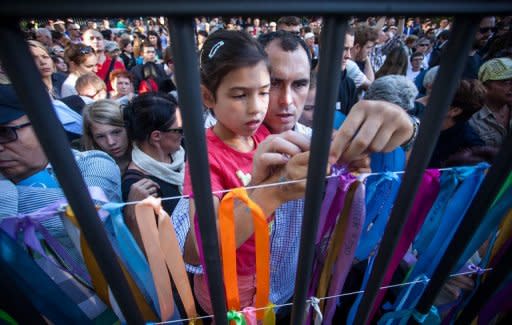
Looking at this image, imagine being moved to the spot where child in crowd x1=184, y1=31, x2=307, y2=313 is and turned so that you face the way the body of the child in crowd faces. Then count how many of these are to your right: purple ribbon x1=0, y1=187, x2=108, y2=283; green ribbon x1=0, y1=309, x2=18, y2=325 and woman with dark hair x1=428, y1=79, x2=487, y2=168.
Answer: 2

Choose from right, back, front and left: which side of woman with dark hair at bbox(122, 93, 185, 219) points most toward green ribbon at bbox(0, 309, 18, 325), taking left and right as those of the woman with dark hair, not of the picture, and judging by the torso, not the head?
right

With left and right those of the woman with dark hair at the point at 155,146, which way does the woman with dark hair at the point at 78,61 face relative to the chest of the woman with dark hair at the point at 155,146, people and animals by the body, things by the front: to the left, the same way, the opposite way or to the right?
the same way

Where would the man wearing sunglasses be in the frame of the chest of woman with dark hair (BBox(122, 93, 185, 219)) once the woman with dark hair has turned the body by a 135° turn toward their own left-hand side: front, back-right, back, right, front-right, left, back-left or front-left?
left

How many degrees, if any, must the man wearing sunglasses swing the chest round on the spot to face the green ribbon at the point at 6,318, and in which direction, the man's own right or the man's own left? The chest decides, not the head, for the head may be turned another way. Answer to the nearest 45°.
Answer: approximately 45° to the man's own left

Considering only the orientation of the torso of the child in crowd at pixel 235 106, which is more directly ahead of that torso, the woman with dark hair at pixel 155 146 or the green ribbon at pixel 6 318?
the green ribbon

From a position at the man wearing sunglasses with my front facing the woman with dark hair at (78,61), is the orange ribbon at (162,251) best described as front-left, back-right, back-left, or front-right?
back-right

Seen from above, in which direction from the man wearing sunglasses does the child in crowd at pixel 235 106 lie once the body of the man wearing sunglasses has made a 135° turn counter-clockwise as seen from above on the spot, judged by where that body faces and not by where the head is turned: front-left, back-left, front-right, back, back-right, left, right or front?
front-right

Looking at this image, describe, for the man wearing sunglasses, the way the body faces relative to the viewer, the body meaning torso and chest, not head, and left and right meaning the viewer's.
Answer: facing the viewer and to the left of the viewer

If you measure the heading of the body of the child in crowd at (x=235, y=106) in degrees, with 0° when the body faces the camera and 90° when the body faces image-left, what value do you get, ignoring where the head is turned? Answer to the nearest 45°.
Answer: approximately 315°

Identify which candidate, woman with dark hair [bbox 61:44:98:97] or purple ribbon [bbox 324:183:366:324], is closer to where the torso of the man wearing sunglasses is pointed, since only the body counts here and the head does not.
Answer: the purple ribbon
